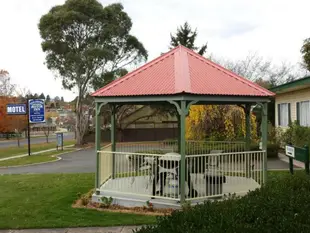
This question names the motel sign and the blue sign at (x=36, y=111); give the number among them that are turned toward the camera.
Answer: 2

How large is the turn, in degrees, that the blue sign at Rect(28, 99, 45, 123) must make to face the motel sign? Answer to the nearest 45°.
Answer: approximately 135° to its right

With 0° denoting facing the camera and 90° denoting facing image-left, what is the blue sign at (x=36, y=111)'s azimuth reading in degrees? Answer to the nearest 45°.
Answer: approximately 0°

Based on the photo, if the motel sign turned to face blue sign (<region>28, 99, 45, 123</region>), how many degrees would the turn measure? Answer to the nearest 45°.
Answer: approximately 45° to its left

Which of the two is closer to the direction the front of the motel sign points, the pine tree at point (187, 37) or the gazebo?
the gazebo

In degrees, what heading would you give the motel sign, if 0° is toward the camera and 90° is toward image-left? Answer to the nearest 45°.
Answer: approximately 0°

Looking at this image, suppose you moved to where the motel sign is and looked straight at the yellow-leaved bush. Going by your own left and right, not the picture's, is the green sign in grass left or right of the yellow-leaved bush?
right

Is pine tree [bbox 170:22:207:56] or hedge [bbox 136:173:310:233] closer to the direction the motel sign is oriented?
the hedge

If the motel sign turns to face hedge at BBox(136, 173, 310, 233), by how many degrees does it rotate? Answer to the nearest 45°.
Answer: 0° — it already faces it
